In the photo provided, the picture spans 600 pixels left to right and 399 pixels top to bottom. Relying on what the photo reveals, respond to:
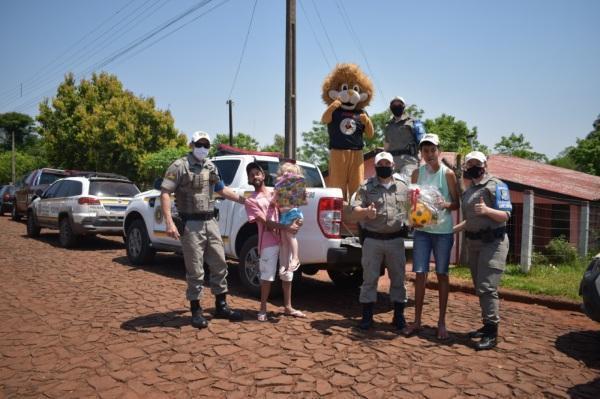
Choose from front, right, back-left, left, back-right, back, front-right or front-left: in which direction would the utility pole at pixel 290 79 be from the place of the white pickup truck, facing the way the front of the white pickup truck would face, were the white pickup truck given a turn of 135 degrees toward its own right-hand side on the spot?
left

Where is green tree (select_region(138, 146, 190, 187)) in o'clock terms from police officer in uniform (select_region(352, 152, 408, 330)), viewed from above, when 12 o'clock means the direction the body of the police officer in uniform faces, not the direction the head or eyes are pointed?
The green tree is roughly at 5 o'clock from the police officer in uniform.

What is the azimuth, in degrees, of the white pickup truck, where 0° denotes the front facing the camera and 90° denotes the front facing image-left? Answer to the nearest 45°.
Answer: approximately 135°

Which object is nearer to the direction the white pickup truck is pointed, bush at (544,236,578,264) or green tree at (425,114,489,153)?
the green tree

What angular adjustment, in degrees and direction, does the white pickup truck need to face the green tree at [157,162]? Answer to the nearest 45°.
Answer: approximately 45° to its right

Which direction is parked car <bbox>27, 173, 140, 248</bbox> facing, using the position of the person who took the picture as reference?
facing away from the viewer and to the left of the viewer

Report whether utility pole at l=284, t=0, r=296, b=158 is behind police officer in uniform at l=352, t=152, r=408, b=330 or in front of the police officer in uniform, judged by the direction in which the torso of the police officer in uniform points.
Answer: behind

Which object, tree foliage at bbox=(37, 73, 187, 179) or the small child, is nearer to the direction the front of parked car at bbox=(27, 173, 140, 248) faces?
the tree foliage

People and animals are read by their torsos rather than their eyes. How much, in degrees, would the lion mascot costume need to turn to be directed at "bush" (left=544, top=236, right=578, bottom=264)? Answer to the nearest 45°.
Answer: approximately 135° to its left

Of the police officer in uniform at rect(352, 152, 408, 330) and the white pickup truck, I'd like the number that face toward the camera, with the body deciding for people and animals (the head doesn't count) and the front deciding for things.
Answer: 1

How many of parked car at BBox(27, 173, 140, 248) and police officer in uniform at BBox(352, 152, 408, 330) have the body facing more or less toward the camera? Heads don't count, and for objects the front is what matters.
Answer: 1

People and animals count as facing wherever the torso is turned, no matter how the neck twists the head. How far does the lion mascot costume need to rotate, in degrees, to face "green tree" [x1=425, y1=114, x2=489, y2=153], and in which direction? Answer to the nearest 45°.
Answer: approximately 180°

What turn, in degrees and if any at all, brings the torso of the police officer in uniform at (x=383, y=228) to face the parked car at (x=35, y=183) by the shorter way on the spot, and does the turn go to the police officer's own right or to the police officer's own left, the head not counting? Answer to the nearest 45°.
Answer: approximately 135° to the police officer's own right

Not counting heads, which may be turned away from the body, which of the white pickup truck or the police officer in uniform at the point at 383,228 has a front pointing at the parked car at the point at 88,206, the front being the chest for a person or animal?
the white pickup truck
